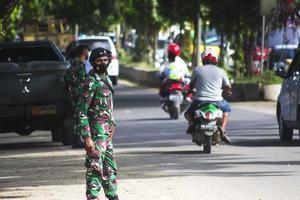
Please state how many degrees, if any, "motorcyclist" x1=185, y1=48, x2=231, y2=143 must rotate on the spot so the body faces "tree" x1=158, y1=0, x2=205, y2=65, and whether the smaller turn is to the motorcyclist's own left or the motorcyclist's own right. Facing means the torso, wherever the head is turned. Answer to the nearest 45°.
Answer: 0° — they already face it

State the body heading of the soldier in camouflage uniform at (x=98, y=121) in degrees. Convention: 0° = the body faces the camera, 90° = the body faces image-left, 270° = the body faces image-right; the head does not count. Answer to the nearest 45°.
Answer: approximately 315°

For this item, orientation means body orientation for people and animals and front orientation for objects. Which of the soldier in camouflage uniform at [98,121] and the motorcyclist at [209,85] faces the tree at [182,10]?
the motorcyclist

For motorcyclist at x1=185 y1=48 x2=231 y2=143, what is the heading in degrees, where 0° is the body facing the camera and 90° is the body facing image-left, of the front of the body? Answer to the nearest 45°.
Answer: approximately 180°

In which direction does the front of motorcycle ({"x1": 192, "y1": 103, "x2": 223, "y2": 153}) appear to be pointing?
away from the camera

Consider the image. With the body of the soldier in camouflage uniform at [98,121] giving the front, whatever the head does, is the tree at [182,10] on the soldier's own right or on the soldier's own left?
on the soldier's own left

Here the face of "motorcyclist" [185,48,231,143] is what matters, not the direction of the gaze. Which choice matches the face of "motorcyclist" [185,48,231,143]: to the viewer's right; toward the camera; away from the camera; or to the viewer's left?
away from the camera

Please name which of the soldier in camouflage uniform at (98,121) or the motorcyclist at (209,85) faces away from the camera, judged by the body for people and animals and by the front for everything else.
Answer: the motorcyclist
